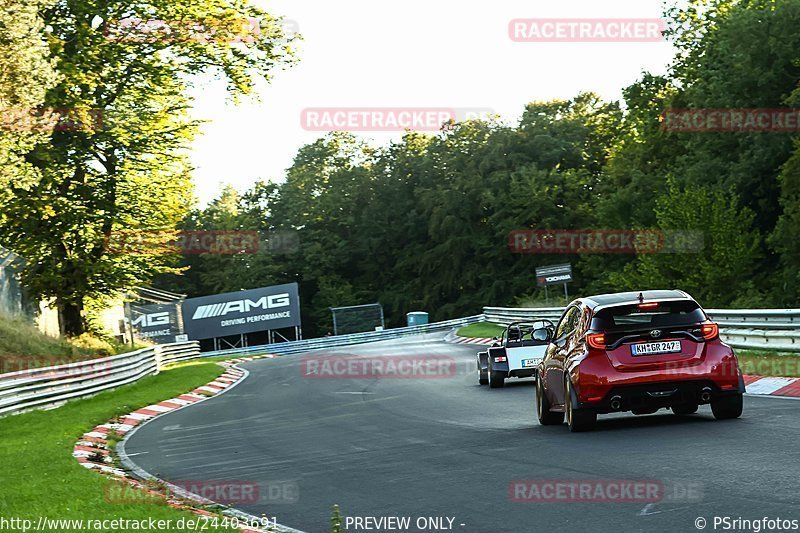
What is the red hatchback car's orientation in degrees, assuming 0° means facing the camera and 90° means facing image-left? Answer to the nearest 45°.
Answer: approximately 180°

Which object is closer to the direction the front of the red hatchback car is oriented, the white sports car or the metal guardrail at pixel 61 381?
the white sports car

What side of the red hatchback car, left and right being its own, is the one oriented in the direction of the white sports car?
front

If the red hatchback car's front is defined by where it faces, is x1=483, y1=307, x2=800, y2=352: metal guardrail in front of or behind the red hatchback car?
in front

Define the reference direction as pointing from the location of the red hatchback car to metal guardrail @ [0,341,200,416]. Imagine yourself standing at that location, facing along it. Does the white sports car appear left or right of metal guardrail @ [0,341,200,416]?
right

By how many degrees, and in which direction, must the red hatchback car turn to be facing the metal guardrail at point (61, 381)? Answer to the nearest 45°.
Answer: approximately 45° to its left
